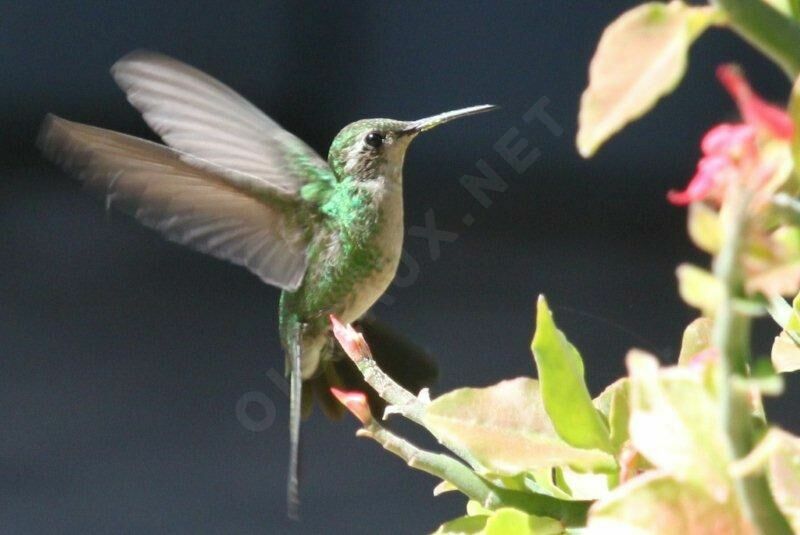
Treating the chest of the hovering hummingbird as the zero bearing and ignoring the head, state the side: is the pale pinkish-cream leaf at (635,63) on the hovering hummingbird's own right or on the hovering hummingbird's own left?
on the hovering hummingbird's own right

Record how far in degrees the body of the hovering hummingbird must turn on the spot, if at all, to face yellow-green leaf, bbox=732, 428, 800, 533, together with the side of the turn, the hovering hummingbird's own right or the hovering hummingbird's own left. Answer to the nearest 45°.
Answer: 0° — it already faces it

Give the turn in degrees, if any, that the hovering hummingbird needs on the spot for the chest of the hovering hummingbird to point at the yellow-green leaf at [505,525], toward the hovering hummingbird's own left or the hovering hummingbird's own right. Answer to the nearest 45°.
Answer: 0° — it already faces it

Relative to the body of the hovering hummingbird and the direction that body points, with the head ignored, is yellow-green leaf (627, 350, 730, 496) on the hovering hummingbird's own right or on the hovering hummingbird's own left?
on the hovering hummingbird's own right

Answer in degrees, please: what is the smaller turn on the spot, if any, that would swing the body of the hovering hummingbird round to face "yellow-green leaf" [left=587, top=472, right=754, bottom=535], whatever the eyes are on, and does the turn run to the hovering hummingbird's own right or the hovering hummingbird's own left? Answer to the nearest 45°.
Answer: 0° — it already faces it

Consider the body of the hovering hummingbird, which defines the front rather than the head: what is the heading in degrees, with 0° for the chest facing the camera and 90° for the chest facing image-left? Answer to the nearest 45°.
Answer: approximately 270°
